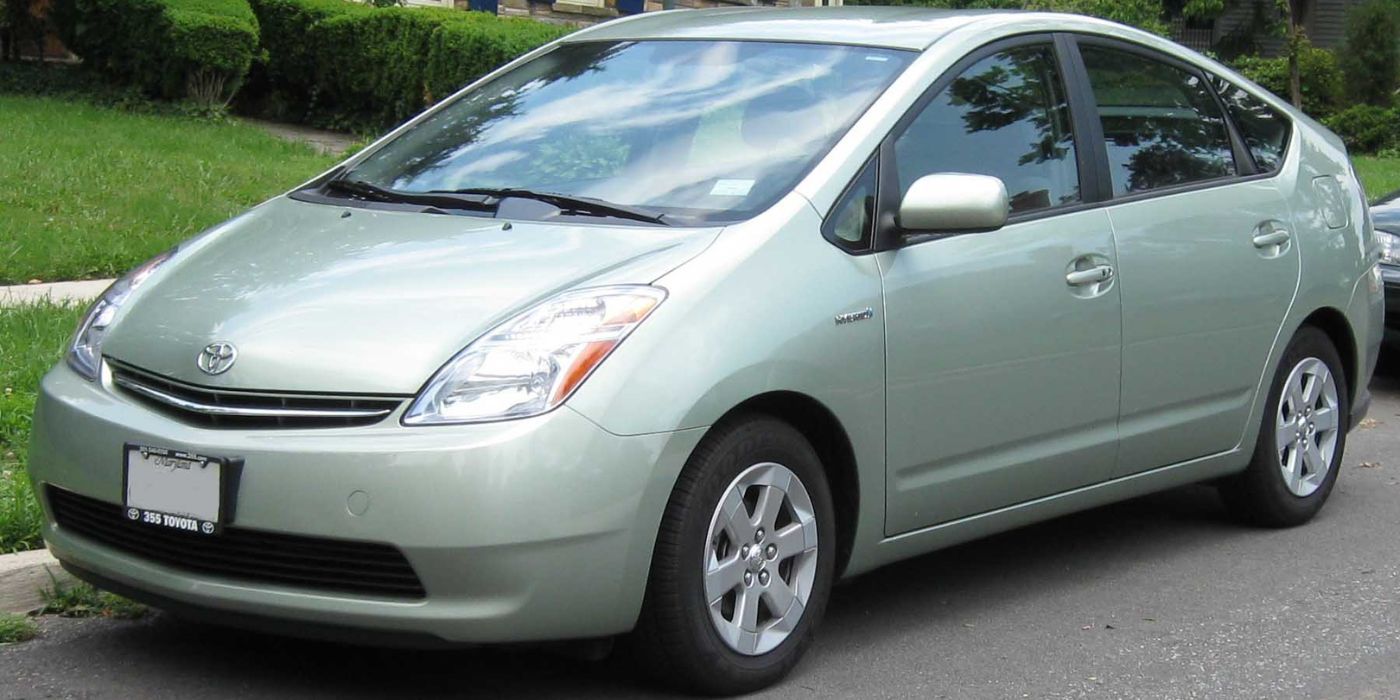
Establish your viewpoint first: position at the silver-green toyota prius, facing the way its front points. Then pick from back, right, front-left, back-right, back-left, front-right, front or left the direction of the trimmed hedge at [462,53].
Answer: back-right

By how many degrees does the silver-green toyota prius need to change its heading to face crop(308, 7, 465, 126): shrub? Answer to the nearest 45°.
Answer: approximately 135° to its right

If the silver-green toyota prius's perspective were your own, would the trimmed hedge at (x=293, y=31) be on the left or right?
on its right

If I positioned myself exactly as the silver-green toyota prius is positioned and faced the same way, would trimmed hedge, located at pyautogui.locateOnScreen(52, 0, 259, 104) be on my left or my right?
on my right

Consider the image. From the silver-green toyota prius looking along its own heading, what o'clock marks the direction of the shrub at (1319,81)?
The shrub is roughly at 5 o'clock from the silver-green toyota prius.

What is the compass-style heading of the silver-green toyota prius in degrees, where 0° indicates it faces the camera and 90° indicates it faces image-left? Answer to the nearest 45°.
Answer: approximately 45°

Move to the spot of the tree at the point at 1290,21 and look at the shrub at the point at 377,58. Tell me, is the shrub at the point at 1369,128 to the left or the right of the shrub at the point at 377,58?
left

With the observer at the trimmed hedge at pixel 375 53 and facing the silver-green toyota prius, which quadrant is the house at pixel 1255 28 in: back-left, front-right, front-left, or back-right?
back-left

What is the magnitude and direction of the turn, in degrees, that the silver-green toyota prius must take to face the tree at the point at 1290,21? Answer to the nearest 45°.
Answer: approximately 135° to its right

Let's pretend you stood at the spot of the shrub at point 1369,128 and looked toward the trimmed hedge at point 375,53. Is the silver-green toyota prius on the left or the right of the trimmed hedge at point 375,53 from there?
left
